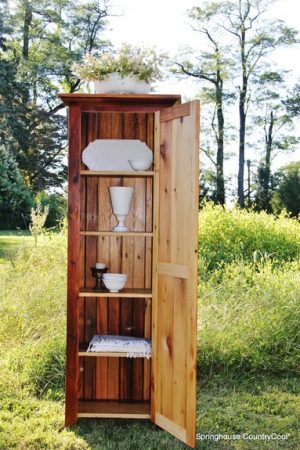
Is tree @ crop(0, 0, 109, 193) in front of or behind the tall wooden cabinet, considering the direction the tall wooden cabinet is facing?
behind

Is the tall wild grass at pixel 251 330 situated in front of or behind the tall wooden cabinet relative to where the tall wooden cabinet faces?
behind

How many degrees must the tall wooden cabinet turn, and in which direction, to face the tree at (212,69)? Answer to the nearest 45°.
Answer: approximately 180°

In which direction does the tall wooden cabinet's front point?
toward the camera

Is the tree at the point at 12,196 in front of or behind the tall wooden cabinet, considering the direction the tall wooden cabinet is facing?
behind

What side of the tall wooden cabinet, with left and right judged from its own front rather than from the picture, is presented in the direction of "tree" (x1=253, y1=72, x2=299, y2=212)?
back

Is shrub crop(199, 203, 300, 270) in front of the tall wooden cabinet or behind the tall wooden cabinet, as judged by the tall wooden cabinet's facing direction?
behind

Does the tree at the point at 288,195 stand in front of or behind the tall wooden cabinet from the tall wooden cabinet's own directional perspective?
behind

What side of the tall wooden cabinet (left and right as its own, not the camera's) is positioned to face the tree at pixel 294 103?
back
